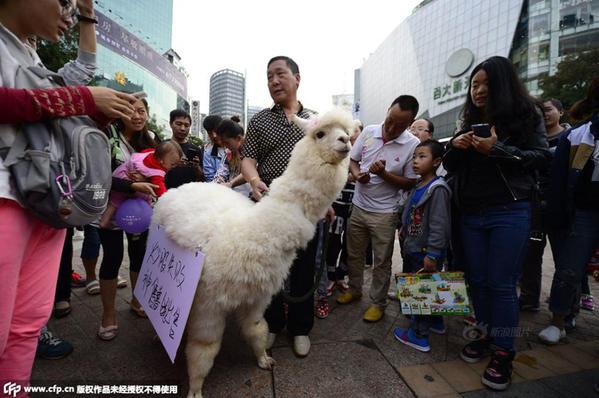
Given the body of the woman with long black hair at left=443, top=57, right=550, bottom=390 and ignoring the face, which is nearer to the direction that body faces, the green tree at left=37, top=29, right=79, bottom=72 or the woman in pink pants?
the woman in pink pants

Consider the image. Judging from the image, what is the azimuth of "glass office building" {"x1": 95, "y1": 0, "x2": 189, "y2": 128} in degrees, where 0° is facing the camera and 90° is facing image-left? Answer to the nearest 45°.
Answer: approximately 315°

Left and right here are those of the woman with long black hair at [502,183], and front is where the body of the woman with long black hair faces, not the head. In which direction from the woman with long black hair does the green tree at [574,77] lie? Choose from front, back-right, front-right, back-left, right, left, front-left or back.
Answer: back-right

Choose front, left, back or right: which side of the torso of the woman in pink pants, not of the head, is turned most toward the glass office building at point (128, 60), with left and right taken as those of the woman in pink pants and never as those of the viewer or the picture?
left

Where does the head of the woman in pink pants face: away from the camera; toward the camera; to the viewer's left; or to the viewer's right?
to the viewer's right

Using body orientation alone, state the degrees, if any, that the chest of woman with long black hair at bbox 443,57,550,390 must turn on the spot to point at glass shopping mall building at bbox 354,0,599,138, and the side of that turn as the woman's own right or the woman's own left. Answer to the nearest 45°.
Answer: approximately 135° to the woman's own right

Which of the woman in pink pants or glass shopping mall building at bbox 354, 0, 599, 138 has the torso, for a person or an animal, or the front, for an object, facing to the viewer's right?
the woman in pink pants

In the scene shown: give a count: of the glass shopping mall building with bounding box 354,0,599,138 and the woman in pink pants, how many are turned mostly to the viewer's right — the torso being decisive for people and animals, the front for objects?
1

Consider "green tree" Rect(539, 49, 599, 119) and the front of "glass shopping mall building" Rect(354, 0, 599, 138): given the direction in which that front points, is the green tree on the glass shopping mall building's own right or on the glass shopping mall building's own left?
on the glass shopping mall building's own left

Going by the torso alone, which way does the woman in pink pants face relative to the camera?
to the viewer's right

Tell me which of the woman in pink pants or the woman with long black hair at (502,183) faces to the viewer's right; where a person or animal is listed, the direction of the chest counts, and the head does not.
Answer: the woman in pink pants

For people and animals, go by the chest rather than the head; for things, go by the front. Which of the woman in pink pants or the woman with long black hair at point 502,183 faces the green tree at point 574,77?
the woman in pink pants
